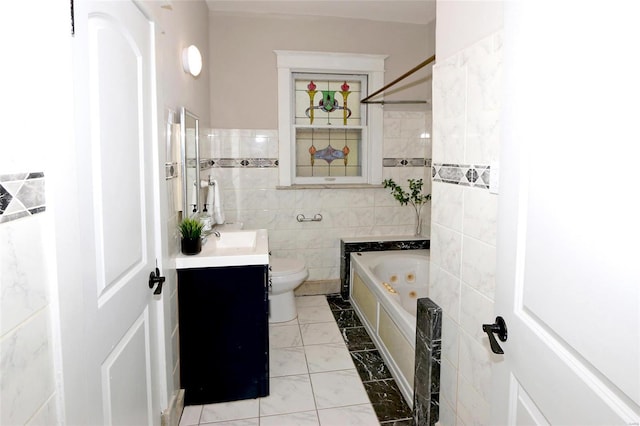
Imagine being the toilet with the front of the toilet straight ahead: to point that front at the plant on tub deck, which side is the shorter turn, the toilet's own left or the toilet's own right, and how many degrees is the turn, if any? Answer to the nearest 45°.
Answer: approximately 45° to the toilet's own left

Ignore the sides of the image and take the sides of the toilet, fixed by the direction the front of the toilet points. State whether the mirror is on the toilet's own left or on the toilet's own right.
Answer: on the toilet's own right

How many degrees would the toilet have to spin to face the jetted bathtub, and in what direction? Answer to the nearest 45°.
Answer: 0° — it already faces it

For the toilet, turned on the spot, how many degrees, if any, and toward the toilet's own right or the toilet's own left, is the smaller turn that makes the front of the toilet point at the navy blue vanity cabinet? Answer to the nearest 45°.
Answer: approximately 90° to the toilet's own right

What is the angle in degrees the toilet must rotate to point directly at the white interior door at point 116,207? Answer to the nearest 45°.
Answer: approximately 90° to its right

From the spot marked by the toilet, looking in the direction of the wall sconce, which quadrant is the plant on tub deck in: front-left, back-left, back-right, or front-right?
back-left

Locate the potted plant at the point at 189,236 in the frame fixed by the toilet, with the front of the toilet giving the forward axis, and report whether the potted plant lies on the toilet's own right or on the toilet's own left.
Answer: on the toilet's own right
